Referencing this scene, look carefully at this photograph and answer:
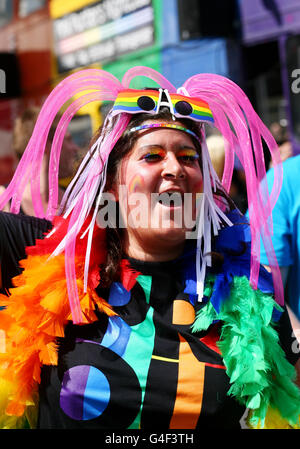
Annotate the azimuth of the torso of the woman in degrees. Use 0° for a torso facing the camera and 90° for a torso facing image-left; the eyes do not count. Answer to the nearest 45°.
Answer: approximately 0°

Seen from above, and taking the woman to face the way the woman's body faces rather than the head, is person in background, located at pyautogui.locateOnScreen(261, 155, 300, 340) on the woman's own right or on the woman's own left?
on the woman's own left

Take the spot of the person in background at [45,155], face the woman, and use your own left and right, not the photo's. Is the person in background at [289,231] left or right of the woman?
left

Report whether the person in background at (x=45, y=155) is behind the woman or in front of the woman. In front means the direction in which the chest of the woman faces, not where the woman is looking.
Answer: behind
